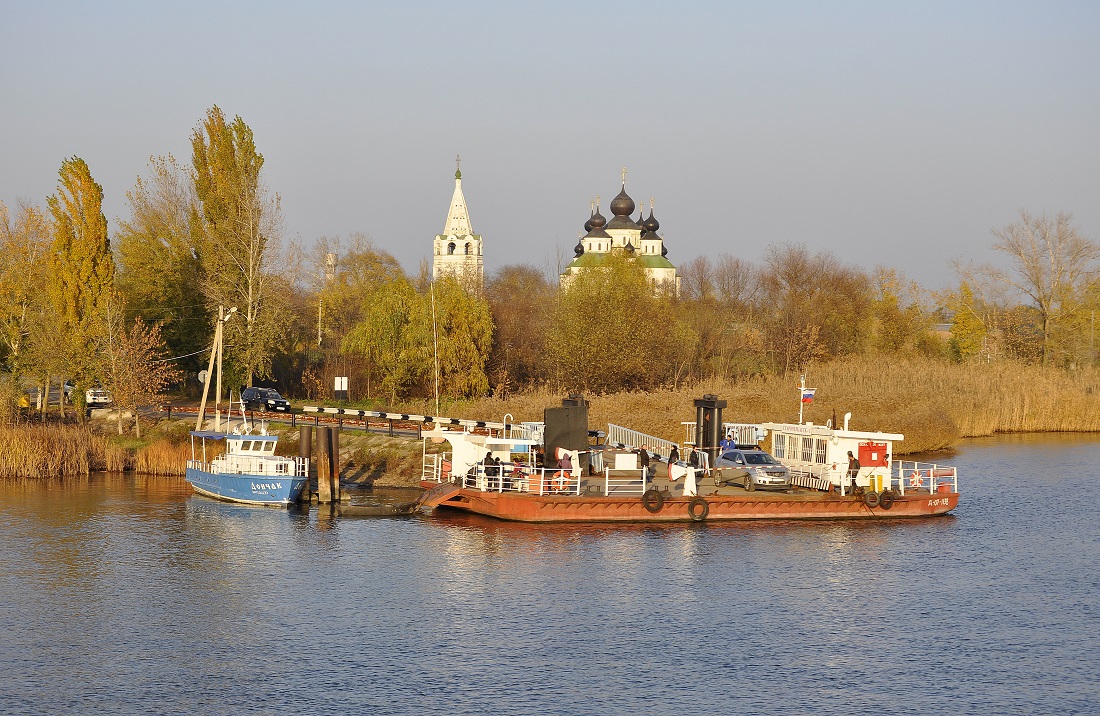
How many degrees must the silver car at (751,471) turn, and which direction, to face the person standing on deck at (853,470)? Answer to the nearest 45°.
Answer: approximately 45° to its left

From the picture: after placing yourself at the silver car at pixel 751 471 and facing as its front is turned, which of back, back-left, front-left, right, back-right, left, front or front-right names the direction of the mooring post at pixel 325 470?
back-right

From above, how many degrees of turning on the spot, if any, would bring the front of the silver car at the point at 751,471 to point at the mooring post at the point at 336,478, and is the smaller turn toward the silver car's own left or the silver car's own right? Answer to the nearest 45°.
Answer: approximately 135° to the silver car's own right

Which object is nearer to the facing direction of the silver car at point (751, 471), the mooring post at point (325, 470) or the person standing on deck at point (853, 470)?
the person standing on deck

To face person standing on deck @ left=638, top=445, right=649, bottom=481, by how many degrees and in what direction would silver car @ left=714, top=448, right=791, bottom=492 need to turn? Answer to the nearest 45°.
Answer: approximately 135° to its right

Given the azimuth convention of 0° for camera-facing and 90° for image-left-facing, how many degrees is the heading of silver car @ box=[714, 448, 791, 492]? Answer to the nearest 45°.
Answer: approximately 315°

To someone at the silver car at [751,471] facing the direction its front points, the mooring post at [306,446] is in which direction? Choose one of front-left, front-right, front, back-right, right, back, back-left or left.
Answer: back-right
